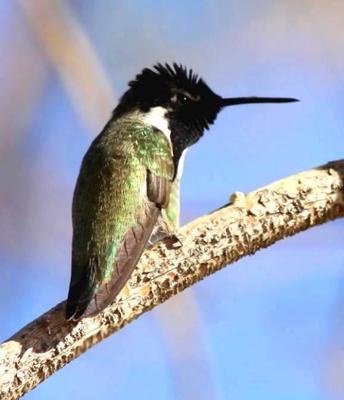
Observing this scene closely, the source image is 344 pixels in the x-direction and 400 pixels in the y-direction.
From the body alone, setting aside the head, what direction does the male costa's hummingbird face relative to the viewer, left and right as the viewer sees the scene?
facing away from the viewer and to the right of the viewer
